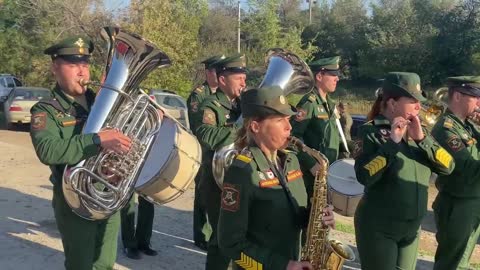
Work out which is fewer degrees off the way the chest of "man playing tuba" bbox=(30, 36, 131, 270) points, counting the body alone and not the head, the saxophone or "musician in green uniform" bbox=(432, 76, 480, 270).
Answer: the saxophone

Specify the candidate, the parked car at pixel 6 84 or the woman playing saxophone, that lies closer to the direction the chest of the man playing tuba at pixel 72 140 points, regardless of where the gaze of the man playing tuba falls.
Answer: the woman playing saxophone
